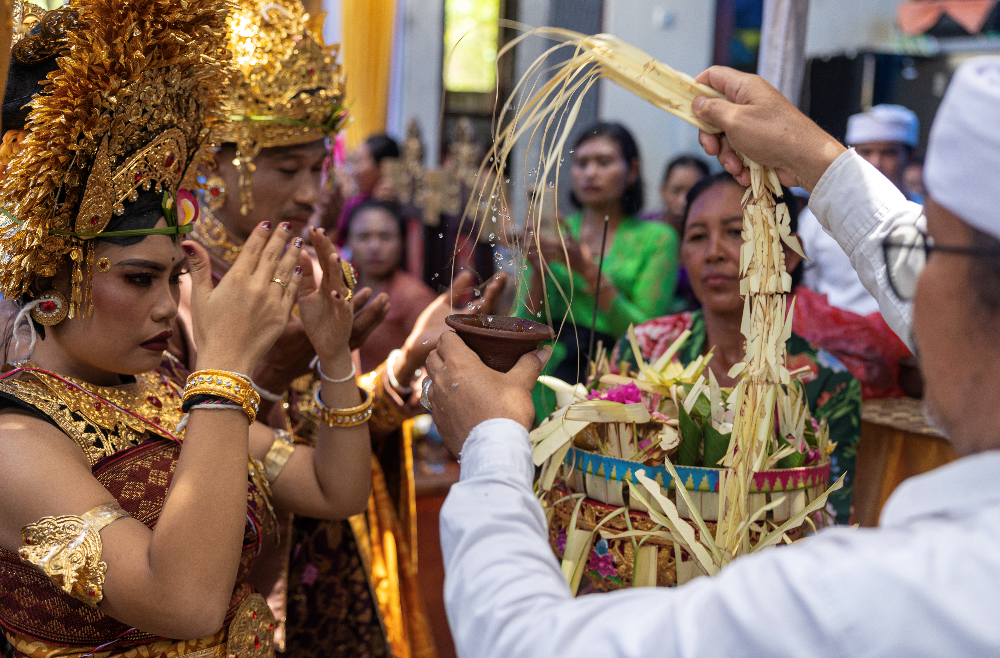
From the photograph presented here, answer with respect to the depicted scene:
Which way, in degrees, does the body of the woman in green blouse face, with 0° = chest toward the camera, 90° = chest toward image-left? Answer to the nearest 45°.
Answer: approximately 45°

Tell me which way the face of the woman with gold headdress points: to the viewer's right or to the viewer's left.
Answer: to the viewer's right

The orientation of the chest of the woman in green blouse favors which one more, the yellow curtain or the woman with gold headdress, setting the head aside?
the woman with gold headdress

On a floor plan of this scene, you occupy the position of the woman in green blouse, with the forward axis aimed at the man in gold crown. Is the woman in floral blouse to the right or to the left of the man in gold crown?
left

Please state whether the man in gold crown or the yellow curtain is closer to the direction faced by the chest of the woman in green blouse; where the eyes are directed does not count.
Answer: the man in gold crown

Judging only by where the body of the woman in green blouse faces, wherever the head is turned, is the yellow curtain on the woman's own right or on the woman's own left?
on the woman's own right
